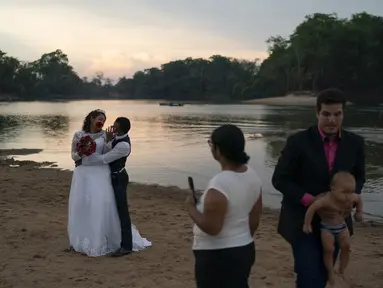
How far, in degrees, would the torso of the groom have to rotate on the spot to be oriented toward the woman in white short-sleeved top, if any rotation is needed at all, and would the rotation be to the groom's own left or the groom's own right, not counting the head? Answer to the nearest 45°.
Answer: approximately 90° to the groom's own left

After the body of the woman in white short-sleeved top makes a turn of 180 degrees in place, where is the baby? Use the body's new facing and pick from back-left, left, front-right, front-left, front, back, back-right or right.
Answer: left

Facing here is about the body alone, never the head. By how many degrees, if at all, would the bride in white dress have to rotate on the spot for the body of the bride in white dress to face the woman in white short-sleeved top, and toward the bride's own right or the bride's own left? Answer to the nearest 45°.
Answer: approximately 45° to the bride's own right

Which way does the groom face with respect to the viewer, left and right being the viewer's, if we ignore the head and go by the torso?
facing to the left of the viewer

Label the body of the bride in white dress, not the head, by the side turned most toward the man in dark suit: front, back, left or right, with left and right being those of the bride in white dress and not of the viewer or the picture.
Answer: front

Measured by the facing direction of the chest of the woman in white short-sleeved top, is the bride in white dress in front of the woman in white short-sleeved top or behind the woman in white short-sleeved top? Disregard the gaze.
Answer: in front

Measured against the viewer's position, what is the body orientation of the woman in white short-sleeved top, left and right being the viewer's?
facing away from the viewer and to the left of the viewer

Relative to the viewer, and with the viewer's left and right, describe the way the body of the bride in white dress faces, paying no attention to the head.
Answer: facing the viewer and to the right of the viewer

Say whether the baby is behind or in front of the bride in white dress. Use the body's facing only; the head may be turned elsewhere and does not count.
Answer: in front

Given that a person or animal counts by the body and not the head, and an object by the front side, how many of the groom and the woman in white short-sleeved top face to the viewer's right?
0

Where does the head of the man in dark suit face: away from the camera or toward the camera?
toward the camera

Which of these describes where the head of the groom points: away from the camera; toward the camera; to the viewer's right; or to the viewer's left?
to the viewer's left

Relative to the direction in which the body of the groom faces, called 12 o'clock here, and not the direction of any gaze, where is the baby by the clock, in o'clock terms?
The baby is roughly at 8 o'clock from the groom.

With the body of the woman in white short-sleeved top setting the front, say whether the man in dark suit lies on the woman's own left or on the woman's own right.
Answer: on the woman's own right

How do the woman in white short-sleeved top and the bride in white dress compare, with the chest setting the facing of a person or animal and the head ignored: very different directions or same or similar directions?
very different directions
